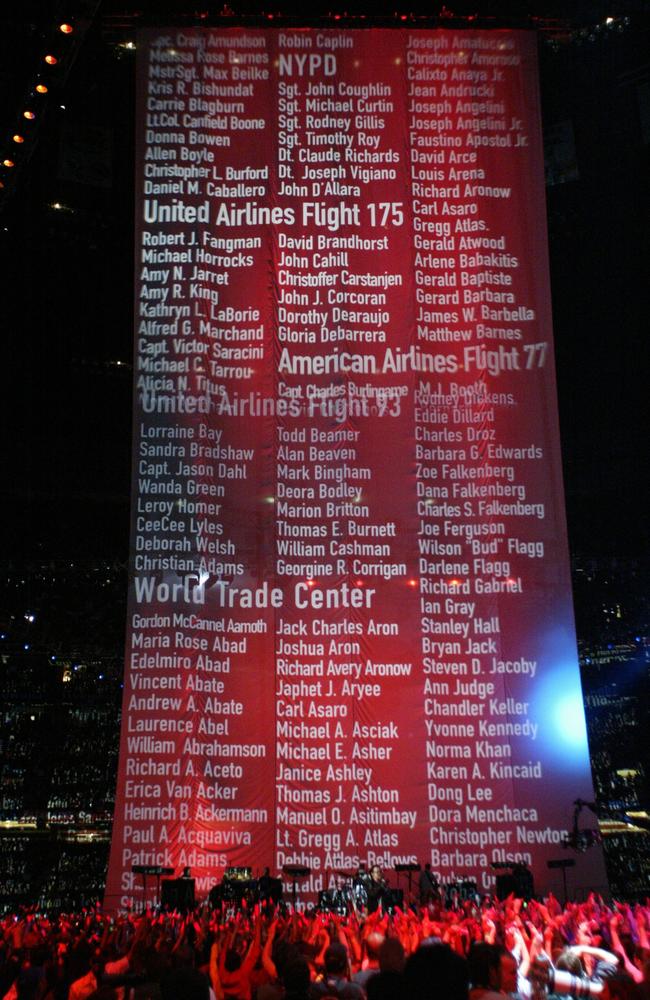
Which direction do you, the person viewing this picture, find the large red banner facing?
facing the viewer
